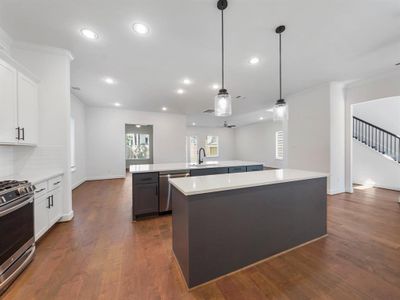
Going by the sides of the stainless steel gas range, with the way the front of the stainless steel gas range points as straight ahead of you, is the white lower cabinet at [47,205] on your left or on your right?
on your left

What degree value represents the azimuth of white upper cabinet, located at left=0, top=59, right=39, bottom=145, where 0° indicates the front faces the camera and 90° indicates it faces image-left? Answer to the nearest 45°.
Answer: approximately 315°

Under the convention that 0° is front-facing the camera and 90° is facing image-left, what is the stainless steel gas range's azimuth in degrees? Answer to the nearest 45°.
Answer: approximately 315°

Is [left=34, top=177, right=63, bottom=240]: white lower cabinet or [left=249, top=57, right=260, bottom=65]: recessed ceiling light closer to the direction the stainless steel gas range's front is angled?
the recessed ceiling light

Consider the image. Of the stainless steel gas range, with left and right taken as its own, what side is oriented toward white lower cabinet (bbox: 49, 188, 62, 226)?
left
